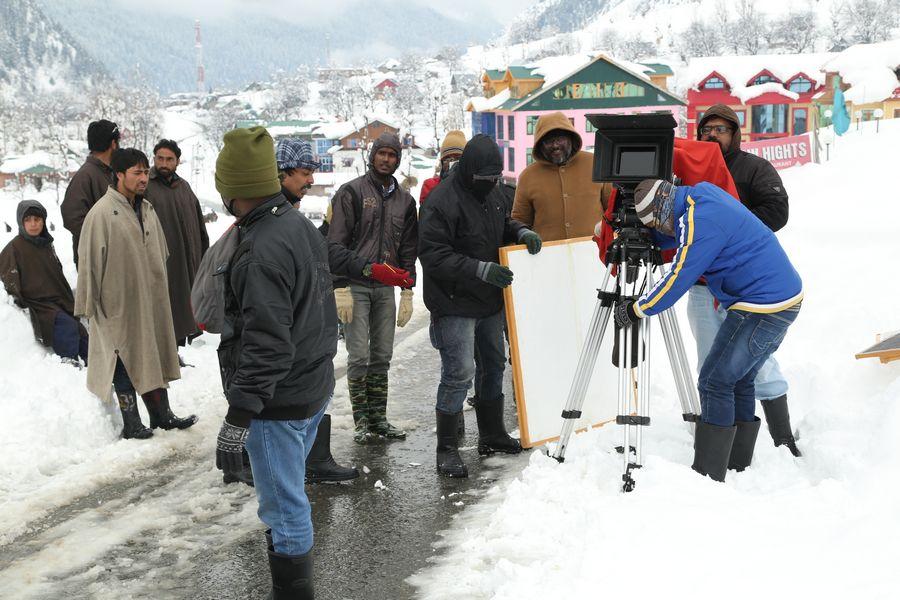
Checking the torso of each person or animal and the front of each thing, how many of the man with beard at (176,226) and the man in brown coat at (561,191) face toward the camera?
2

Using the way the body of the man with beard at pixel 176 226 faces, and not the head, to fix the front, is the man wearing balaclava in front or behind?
in front

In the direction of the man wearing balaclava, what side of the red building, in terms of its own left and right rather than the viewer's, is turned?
front

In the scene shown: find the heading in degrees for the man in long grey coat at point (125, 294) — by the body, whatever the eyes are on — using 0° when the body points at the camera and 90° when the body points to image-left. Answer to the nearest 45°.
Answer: approximately 315°

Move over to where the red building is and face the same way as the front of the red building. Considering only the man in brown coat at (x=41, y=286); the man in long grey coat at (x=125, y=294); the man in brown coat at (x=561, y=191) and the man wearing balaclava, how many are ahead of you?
4

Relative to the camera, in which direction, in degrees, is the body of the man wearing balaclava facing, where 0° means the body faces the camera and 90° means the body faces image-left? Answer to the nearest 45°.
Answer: approximately 315°

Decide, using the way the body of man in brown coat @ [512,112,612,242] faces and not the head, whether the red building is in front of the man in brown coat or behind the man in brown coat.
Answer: behind
